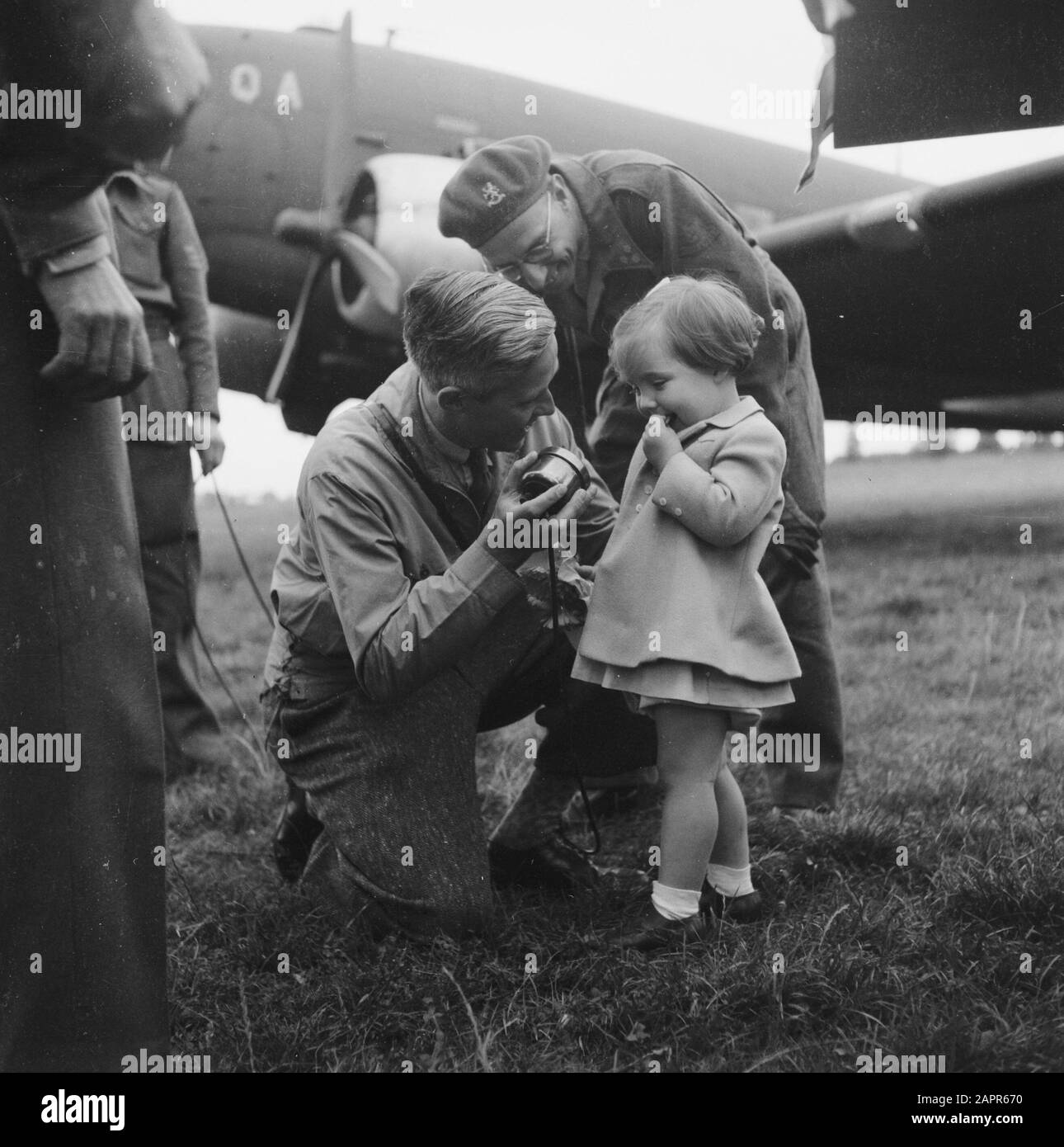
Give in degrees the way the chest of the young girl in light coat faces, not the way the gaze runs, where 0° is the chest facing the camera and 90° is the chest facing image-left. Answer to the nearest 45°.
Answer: approximately 45°

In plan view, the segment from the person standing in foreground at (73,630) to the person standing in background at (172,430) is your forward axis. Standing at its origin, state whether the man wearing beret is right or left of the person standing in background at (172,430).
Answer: right

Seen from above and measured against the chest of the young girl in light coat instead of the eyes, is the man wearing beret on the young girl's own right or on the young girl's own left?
on the young girl's own right

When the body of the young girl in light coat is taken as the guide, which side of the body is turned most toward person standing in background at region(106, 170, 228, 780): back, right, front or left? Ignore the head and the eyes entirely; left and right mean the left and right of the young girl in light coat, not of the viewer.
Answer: right

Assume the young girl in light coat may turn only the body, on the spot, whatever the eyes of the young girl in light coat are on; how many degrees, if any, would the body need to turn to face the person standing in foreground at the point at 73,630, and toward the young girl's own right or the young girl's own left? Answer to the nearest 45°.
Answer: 0° — they already face them
